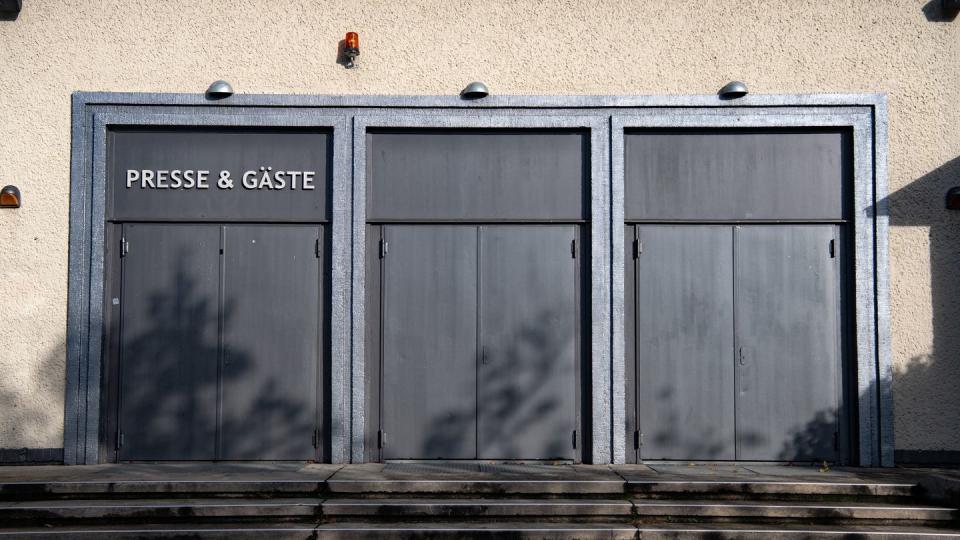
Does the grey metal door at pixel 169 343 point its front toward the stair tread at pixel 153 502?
yes

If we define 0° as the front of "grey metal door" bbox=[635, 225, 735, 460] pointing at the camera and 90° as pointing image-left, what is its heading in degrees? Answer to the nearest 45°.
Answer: approximately 0°

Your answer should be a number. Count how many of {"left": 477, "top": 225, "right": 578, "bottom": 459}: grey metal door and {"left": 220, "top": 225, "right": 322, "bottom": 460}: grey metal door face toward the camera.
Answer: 2

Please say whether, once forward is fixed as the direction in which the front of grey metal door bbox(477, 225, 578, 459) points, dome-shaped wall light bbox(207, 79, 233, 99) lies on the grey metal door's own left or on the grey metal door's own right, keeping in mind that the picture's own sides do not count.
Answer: on the grey metal door's own right

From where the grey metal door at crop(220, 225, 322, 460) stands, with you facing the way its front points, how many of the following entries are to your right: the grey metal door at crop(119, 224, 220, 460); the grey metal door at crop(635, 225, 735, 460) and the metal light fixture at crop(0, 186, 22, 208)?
2
